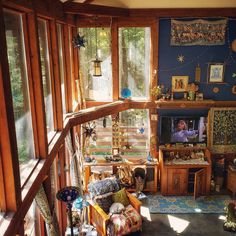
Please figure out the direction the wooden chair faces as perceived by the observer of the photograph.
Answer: facing the viewer and to the right of the viewer

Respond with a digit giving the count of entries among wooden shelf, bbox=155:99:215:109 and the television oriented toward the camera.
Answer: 2

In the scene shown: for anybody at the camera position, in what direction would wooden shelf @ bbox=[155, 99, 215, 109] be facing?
facing the viewer

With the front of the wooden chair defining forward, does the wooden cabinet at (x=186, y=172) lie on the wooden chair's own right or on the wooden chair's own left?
on the wooden chair's own left

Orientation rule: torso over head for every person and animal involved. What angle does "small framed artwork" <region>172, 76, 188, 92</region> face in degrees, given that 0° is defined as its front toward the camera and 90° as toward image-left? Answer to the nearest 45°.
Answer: approximately 0°

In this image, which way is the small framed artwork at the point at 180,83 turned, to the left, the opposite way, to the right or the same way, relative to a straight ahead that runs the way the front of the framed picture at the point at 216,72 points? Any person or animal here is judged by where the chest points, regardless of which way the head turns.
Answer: the same way

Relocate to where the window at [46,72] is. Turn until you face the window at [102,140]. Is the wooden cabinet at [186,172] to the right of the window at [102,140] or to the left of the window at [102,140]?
right

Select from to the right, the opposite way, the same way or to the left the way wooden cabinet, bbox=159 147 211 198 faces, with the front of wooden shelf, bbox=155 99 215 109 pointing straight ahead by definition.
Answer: the same way
